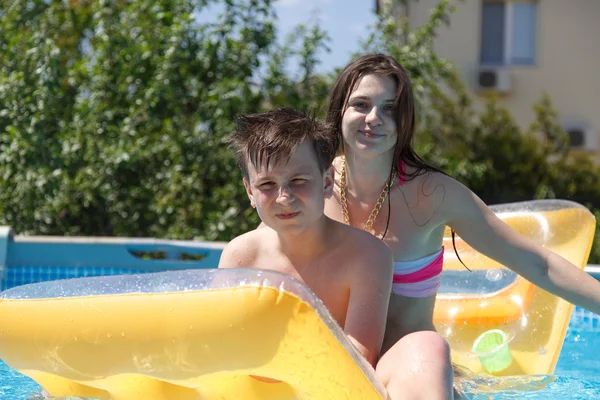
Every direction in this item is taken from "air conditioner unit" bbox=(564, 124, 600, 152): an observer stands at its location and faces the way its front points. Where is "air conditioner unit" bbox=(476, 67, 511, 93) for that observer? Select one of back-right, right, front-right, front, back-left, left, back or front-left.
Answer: front-right

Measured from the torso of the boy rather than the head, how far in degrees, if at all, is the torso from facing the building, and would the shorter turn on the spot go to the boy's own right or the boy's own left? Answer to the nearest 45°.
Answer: approximately 135° to the boy's own right

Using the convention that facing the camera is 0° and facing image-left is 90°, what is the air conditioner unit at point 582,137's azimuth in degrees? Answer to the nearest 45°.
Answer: approximately 45°

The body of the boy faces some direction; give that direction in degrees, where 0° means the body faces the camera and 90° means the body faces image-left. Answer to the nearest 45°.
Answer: approximately 45°

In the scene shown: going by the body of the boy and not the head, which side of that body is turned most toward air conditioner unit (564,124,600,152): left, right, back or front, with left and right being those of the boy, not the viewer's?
back
